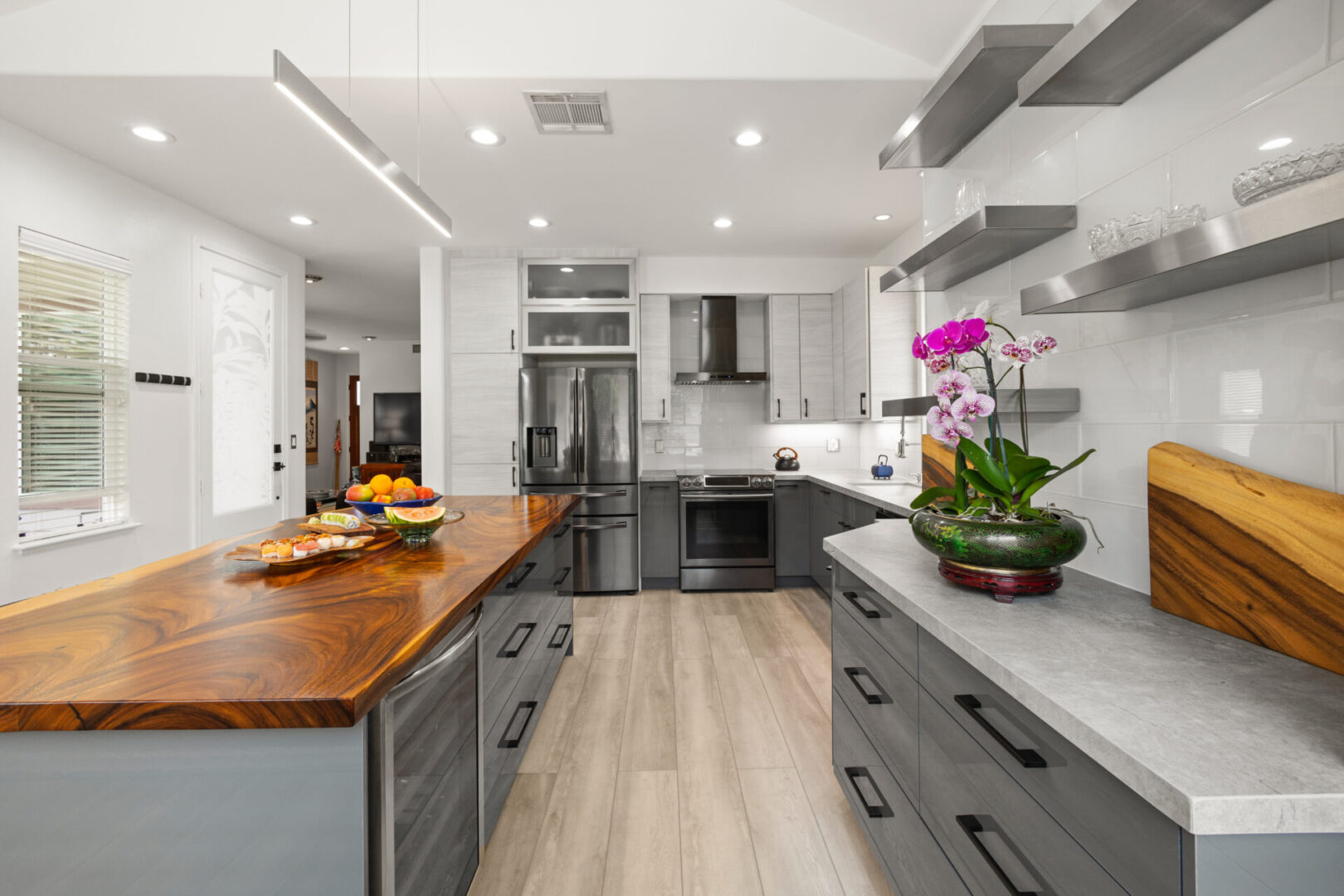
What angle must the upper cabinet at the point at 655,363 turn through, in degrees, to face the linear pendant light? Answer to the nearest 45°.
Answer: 0° — it already faces it

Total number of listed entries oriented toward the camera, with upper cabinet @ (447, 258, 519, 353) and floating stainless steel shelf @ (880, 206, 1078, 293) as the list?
1

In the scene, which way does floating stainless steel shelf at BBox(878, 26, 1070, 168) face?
to the viewer's left

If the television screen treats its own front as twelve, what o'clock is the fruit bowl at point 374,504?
The fruit bowl is roughly at 12 o'clock from the television screen.

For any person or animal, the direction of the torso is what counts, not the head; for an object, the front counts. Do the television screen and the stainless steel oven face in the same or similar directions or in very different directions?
same or similar directions

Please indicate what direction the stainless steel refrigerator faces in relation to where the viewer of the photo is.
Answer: facing the viewer

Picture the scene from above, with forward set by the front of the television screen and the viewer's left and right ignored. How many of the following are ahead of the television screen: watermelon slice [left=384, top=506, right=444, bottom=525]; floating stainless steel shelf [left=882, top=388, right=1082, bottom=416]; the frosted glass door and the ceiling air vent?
4

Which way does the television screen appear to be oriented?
toward the camera

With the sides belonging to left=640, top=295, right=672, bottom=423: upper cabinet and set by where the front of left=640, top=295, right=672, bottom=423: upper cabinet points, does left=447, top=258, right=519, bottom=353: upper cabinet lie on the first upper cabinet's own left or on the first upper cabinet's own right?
on the first upper cabinet's own right

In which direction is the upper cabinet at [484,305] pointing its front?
toward the camera

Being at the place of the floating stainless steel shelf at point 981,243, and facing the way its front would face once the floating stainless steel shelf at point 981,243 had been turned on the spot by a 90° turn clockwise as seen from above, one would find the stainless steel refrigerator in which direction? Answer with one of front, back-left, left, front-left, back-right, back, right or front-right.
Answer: front-left

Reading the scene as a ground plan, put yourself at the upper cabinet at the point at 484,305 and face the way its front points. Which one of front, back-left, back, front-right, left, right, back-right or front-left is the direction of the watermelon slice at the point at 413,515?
front

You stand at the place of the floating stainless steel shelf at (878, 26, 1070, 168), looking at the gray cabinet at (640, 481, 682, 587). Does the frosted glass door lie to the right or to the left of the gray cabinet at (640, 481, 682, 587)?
left

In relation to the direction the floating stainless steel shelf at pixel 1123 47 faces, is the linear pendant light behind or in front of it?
in front

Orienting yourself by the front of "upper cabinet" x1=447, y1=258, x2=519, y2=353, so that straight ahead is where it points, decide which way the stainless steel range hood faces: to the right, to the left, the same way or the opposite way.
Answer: the same way

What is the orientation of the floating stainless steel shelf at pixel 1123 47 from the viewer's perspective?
to the viewer's left

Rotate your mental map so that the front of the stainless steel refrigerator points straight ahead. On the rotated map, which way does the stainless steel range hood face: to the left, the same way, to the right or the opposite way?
the same way

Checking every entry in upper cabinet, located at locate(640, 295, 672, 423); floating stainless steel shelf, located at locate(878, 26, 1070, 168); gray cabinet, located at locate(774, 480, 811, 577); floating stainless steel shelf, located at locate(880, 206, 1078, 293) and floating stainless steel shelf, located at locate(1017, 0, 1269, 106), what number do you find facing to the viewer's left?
3

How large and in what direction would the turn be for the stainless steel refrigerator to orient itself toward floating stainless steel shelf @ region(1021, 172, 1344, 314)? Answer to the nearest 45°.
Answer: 0° — it already faces it

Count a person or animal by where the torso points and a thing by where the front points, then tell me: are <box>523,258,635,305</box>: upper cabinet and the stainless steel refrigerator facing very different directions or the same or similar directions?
same or similar directions
